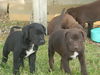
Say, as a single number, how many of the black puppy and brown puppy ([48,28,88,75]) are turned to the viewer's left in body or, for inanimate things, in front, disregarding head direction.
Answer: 0

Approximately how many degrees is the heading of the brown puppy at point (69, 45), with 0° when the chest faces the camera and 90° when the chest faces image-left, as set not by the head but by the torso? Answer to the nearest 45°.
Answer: approximately 315°

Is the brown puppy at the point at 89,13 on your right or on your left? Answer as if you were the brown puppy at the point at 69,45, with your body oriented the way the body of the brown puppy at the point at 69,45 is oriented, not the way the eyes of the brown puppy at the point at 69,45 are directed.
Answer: on your left

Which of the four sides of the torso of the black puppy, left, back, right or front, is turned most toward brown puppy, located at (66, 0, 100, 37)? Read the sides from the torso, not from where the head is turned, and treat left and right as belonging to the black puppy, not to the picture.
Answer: left

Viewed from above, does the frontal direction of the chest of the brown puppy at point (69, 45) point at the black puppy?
no

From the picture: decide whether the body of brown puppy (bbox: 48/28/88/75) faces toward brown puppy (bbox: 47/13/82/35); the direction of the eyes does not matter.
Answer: no

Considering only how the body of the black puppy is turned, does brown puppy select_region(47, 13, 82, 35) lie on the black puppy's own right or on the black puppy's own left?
on the black puppy's own left

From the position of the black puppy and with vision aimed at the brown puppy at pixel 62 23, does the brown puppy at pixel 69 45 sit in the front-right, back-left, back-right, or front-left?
front-right

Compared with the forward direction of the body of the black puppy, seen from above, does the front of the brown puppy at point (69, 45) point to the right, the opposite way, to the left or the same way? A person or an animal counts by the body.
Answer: the same way

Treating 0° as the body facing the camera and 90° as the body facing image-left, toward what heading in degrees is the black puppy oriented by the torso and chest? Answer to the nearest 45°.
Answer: approximately 315°
